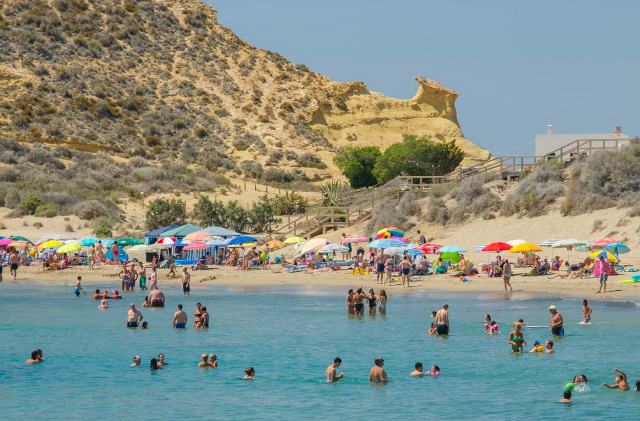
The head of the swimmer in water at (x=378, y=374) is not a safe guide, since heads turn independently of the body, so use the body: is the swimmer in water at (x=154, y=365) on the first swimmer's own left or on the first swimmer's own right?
on the first swimmer's own left

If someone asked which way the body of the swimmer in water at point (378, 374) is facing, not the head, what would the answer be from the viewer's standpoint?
away from the camera

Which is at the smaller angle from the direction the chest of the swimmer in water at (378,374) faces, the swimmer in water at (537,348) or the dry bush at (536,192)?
the dry bush
